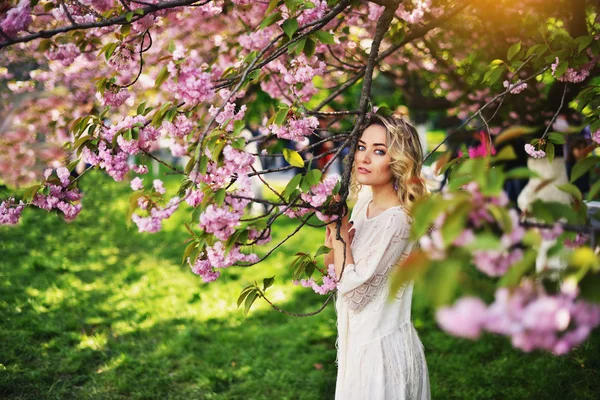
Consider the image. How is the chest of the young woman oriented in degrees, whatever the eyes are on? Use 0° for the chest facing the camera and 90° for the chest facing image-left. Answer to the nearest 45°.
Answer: approximately 45°
